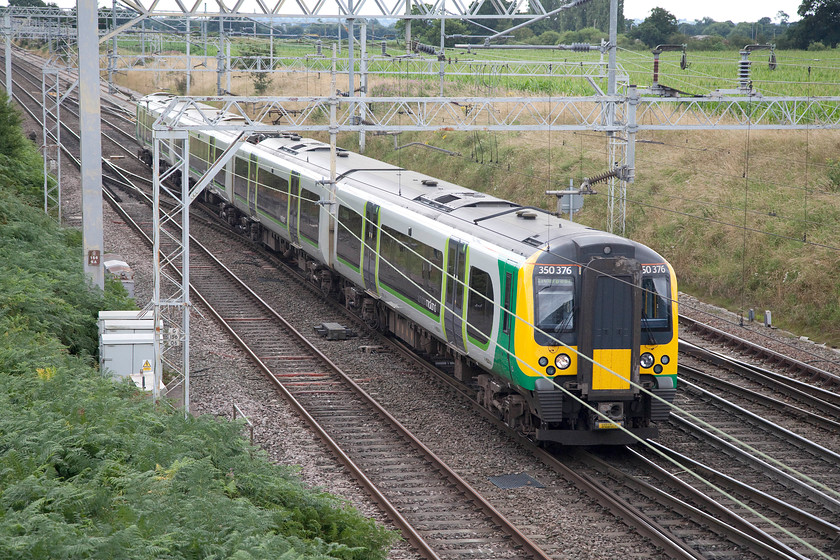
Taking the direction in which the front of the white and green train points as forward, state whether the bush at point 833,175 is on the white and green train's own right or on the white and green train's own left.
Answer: on the white and green train's own left

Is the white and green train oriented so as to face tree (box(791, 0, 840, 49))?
no

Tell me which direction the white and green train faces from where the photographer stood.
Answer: facing the viewer and to the right of the viewer
